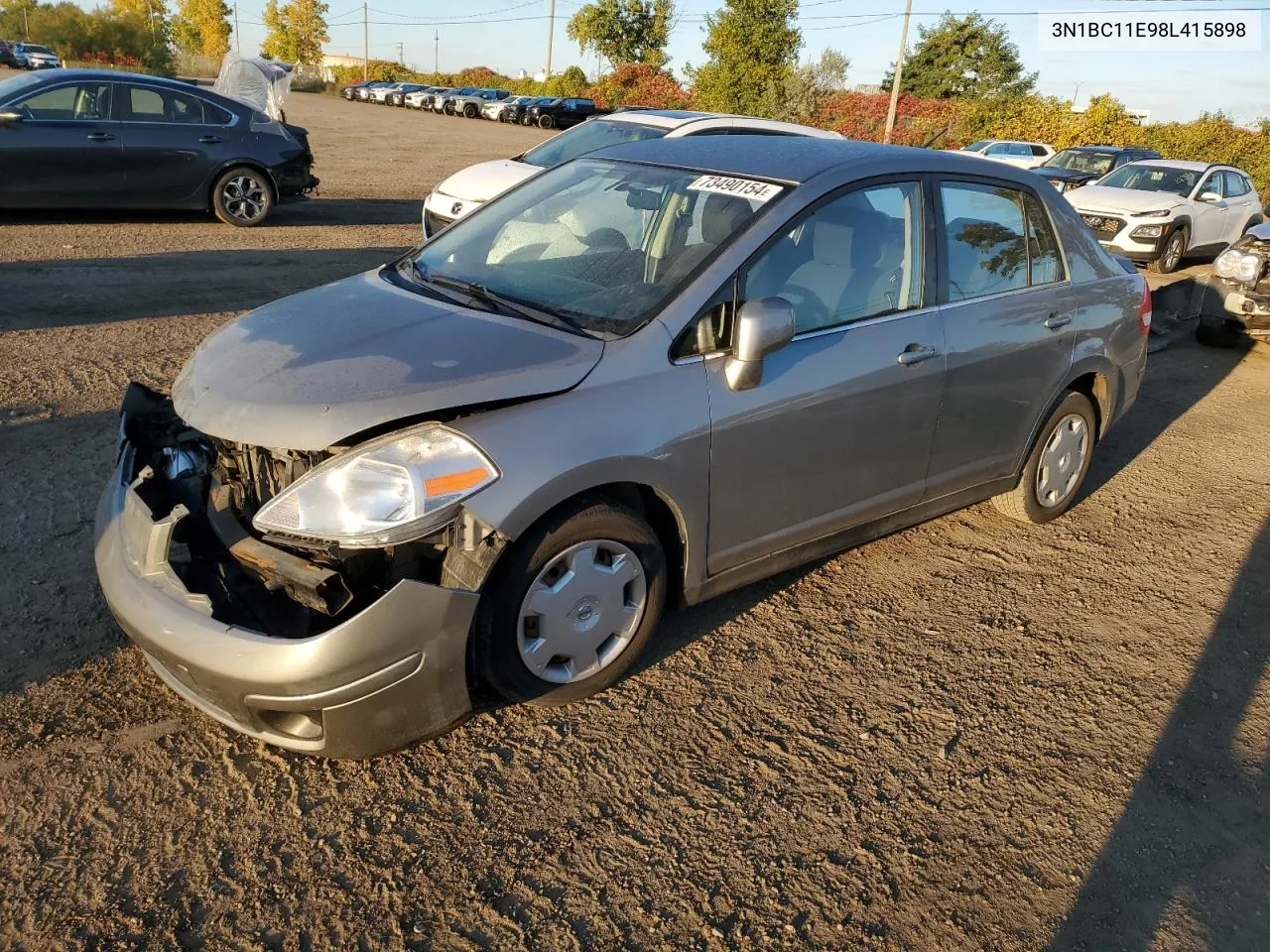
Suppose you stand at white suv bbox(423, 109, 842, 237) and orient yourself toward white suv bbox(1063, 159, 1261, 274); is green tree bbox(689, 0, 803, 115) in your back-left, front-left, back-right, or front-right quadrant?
front-left

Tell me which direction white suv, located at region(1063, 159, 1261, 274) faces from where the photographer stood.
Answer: facing the viewer and to the left of the viewer

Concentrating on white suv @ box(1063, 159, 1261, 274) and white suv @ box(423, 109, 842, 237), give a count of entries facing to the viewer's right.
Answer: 0

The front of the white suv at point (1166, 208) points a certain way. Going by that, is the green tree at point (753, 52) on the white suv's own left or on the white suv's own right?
on the white suv's own right

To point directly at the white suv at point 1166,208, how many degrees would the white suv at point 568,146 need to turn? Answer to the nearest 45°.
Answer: approximately 180°

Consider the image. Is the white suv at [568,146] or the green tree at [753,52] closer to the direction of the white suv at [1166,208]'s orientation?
the white suv

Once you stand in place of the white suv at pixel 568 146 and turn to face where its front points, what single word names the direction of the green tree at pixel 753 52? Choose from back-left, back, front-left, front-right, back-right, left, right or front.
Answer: back-right
